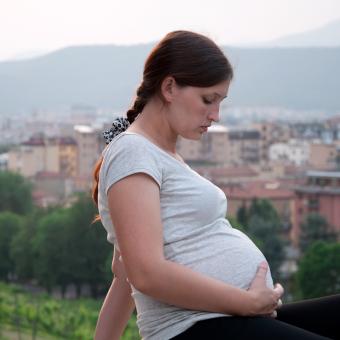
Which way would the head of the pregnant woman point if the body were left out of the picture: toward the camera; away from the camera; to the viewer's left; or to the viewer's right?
to the viewer's right

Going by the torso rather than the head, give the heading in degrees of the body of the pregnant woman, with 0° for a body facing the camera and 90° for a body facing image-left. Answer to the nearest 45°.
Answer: approximately 270°

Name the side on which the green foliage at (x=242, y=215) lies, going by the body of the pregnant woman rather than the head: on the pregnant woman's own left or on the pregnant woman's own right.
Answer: on the pregnant woman's own left

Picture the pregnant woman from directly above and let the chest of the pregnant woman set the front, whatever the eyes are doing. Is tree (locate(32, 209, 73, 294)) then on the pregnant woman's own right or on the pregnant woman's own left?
on the pregnant woman's own left

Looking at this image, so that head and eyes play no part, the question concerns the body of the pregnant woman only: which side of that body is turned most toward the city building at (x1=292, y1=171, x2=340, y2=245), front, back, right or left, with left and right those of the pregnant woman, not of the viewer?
left

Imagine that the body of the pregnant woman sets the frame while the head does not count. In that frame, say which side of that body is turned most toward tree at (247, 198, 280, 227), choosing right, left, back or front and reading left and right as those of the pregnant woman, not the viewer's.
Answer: left

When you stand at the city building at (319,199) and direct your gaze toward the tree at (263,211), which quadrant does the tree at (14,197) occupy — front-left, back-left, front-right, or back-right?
front-right

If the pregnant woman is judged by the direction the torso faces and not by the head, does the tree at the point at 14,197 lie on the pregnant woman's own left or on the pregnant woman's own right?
on the pregnant woman's own left

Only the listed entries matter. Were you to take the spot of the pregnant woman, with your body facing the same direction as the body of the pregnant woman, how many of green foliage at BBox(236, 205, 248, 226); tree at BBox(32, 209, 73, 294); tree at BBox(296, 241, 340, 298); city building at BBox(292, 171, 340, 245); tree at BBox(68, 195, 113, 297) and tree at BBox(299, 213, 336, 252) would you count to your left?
6
